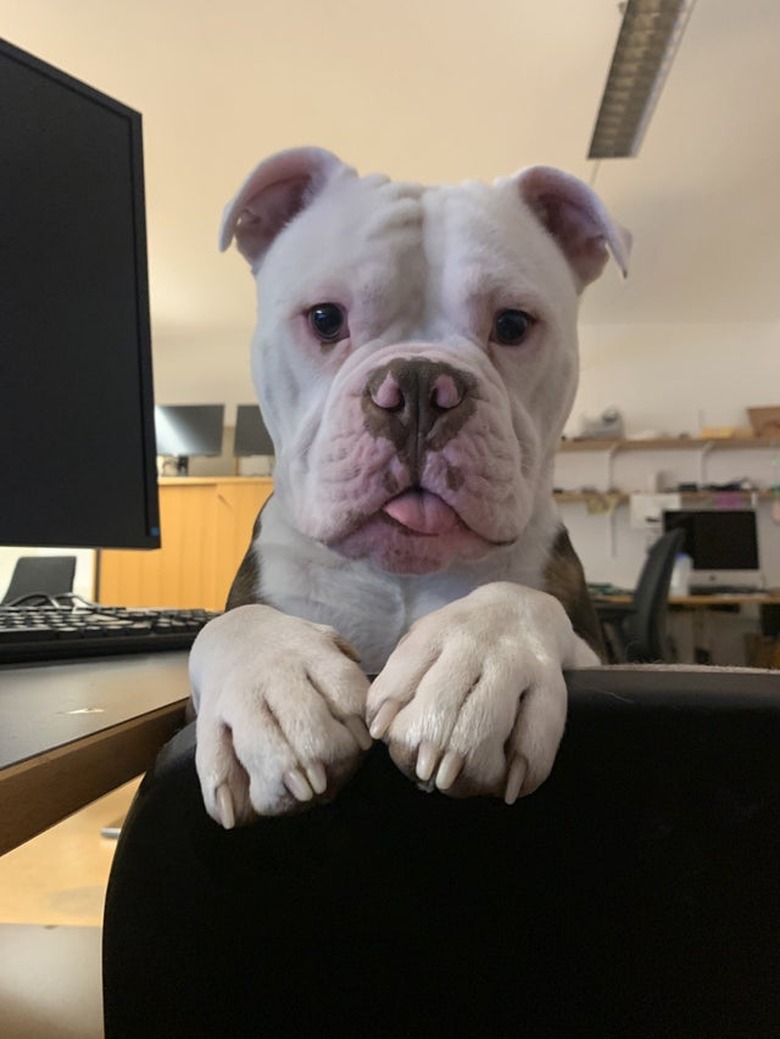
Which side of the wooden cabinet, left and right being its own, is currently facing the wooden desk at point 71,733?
front

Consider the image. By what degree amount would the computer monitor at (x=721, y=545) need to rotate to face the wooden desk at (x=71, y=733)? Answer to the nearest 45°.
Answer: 0° — it already faces it

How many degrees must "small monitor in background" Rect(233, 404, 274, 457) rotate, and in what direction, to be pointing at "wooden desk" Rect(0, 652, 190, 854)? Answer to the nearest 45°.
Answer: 0° — it already faces it

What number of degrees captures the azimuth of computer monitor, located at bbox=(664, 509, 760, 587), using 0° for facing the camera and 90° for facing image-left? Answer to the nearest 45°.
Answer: approximately 0°

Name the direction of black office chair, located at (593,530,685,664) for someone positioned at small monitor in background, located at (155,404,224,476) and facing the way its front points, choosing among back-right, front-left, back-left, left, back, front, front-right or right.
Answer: front-left

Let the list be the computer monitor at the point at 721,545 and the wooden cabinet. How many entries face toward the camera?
2
